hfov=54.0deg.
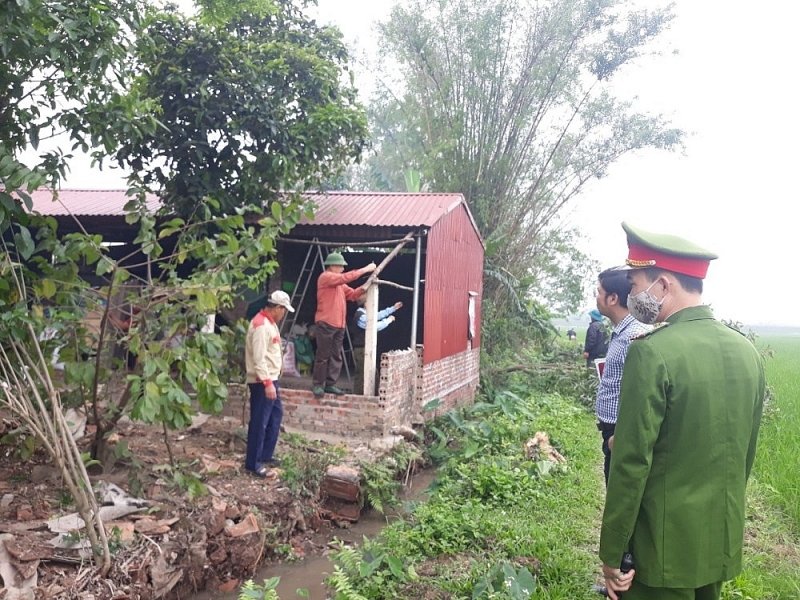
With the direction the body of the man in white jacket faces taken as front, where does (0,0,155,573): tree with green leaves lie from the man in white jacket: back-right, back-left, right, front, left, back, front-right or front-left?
back-right

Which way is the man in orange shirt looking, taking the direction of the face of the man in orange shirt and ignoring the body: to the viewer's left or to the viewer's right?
to the viewer's right

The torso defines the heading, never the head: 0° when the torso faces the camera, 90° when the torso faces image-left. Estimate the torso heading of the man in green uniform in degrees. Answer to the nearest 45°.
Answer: approximately 135°

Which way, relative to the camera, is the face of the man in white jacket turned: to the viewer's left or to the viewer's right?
to the viewer's right

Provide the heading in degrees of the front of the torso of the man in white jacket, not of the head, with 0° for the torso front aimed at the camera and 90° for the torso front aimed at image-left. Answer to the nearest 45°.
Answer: approximately 270°

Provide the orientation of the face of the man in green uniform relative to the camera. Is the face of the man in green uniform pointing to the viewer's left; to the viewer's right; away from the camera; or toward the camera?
to the viewer's left

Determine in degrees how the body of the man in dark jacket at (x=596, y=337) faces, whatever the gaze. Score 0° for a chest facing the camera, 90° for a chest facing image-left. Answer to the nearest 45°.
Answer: approximately 90°

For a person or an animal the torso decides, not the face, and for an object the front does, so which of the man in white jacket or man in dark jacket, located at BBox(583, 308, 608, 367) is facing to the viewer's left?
the man in dark jacket

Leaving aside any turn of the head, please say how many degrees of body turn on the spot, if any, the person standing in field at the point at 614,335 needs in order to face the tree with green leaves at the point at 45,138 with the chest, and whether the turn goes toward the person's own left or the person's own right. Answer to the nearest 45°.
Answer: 0° — they already face it

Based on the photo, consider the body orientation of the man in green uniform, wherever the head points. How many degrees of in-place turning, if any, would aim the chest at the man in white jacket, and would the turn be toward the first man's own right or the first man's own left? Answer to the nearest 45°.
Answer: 0° — they already face them
